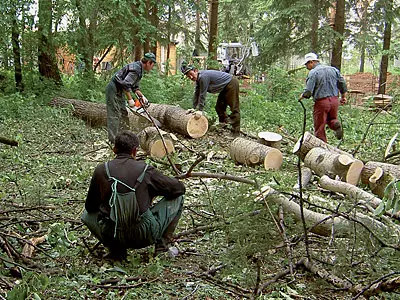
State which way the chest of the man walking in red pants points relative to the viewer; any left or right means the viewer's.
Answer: facing away from the viewer and to the left of the viewer

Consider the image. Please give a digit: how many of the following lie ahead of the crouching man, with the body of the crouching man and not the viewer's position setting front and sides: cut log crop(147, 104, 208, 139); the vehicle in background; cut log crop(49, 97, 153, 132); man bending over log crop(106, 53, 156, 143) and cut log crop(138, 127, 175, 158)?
5

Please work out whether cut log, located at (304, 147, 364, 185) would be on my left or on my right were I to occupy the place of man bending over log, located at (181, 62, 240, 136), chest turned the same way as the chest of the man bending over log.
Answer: on my left

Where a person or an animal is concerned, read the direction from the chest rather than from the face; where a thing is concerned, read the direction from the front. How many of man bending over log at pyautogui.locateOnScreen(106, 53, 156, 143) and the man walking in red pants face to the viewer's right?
1

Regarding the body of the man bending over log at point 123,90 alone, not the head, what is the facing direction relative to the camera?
to the viewer's right

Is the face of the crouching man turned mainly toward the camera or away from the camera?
away from the camera

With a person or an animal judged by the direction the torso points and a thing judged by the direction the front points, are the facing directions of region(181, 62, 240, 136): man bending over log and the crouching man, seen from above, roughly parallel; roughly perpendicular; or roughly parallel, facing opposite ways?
roughly perpendicular

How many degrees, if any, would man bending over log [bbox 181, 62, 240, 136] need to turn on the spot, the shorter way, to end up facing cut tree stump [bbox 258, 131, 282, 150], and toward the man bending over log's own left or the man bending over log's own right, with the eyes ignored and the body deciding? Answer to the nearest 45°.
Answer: approximately 135° to the man bending over log's own left

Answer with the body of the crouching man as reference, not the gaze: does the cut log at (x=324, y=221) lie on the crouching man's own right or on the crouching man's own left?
on the crouching man's own right

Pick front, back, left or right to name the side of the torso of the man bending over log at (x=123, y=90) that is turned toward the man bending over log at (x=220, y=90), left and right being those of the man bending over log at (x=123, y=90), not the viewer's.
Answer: front

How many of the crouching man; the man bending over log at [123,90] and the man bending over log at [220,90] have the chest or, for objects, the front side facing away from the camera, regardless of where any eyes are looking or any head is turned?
1

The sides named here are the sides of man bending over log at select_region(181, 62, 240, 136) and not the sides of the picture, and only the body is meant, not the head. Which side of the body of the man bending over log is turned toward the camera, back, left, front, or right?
left

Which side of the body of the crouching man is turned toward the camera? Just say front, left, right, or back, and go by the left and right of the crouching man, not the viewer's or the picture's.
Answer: back

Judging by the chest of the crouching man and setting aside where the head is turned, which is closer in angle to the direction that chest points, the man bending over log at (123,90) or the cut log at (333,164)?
the man bending over log

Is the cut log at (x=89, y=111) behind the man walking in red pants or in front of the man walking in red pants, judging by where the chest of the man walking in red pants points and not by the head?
in front

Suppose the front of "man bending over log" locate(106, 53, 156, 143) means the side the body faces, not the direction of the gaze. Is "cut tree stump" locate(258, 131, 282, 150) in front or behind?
in front

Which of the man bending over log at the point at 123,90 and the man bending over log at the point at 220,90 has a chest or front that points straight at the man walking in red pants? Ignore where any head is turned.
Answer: the man bending over log at the point at 123,90
